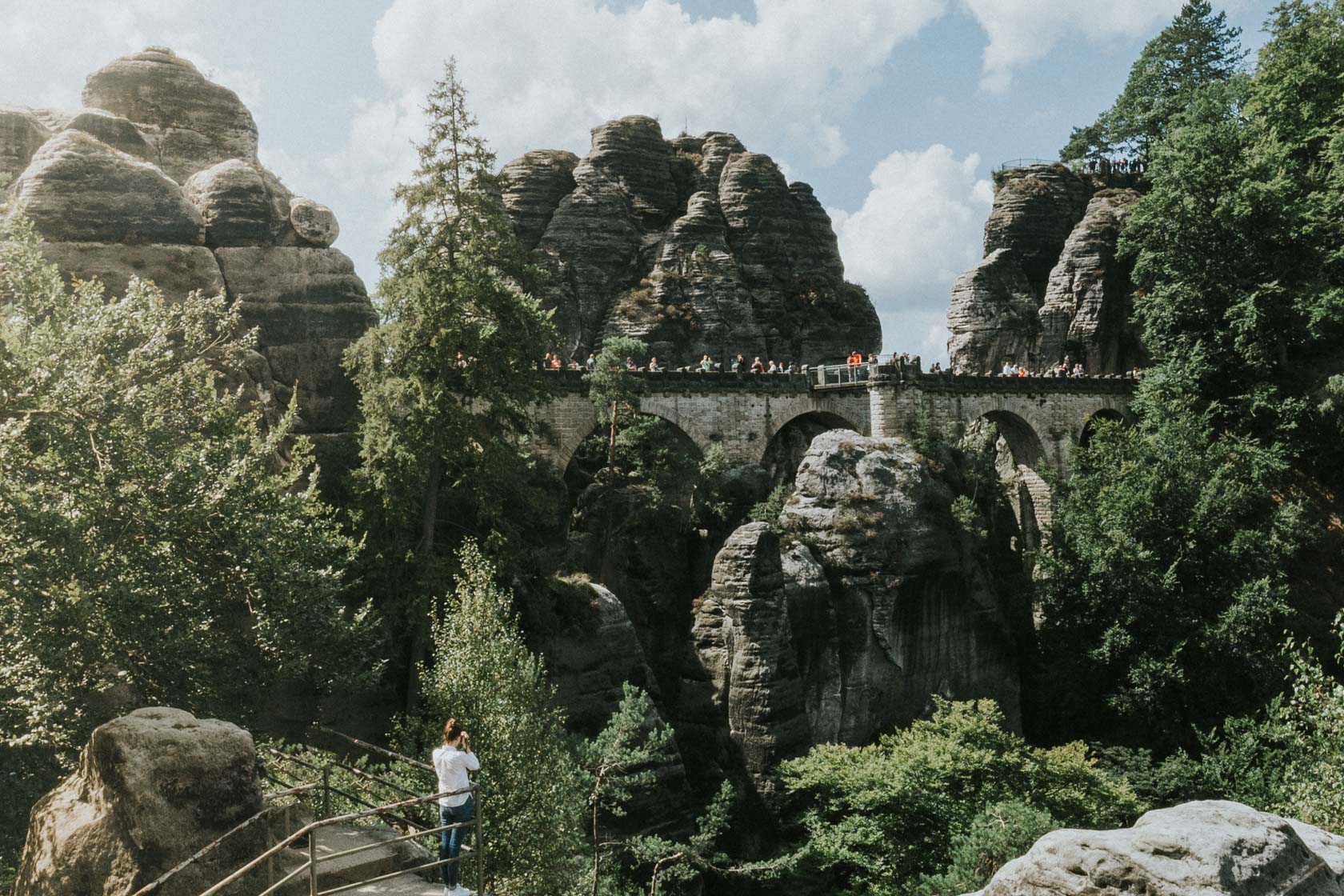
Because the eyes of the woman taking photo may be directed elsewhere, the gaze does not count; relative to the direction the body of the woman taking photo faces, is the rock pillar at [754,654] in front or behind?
in front

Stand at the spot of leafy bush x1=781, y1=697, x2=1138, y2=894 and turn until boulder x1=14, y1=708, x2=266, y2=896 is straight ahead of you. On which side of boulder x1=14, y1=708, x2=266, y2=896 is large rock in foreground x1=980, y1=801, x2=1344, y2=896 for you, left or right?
left

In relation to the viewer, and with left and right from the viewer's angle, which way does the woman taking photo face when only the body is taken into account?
facing away from the viewer and to the right of the viewer

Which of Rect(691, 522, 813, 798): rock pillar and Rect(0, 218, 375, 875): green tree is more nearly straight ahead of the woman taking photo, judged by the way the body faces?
the rock pillar

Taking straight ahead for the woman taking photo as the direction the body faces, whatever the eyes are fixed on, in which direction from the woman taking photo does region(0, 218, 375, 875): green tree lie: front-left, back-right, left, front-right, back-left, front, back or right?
left

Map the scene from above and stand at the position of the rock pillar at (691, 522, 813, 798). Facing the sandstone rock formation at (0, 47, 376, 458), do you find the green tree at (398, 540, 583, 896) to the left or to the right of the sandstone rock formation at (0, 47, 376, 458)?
left

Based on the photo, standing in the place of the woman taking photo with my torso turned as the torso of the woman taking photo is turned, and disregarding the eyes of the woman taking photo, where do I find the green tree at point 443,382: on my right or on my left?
on my left

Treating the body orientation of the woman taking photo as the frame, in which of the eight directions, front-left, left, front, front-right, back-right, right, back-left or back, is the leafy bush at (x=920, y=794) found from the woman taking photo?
front

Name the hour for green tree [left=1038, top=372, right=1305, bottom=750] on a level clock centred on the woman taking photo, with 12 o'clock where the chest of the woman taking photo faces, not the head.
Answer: The green tree is roughly at 12 o'clock from the woman taking photo.

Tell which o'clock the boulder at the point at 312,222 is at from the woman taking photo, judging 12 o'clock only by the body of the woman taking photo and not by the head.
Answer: The boulder is roughly at 10 o'clock from the woman taking photo.

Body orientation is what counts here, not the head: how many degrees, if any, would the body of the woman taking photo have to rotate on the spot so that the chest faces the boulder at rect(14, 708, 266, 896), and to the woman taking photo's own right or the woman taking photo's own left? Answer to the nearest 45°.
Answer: approximately 135° to the woman taking photo's own left

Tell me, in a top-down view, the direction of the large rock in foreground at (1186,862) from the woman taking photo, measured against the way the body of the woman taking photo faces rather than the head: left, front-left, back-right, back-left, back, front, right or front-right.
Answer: right

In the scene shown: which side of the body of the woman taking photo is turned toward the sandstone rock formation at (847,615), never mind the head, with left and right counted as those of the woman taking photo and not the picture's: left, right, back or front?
front

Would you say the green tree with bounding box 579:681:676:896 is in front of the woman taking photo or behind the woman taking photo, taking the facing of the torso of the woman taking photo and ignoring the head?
in front

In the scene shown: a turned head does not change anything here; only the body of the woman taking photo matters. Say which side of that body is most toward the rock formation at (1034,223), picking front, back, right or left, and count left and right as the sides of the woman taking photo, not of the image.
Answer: front
